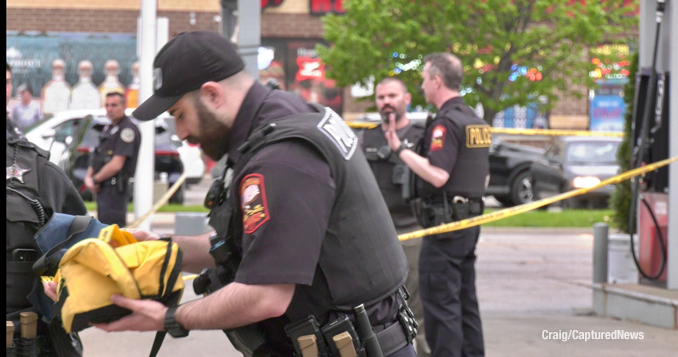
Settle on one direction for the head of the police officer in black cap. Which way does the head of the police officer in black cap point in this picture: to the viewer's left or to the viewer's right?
to the viewer's left

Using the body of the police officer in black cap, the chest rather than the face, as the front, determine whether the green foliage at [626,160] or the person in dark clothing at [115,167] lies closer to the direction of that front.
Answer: the person in dark clothing

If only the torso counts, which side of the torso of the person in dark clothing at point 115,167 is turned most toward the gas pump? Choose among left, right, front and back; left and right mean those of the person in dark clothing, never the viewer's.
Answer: left

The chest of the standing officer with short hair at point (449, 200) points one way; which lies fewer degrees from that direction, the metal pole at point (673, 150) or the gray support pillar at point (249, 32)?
the gray support pillar

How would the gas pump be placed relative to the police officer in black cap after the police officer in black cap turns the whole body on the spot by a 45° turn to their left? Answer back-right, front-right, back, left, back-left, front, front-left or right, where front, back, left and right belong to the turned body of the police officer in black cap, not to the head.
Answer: back

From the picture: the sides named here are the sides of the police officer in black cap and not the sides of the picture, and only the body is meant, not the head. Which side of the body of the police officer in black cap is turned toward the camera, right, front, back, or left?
left

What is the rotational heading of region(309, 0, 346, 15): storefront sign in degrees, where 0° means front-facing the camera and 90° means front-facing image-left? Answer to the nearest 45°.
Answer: approximately 0°

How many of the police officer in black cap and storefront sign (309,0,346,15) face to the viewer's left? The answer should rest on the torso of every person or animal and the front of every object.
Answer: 1
